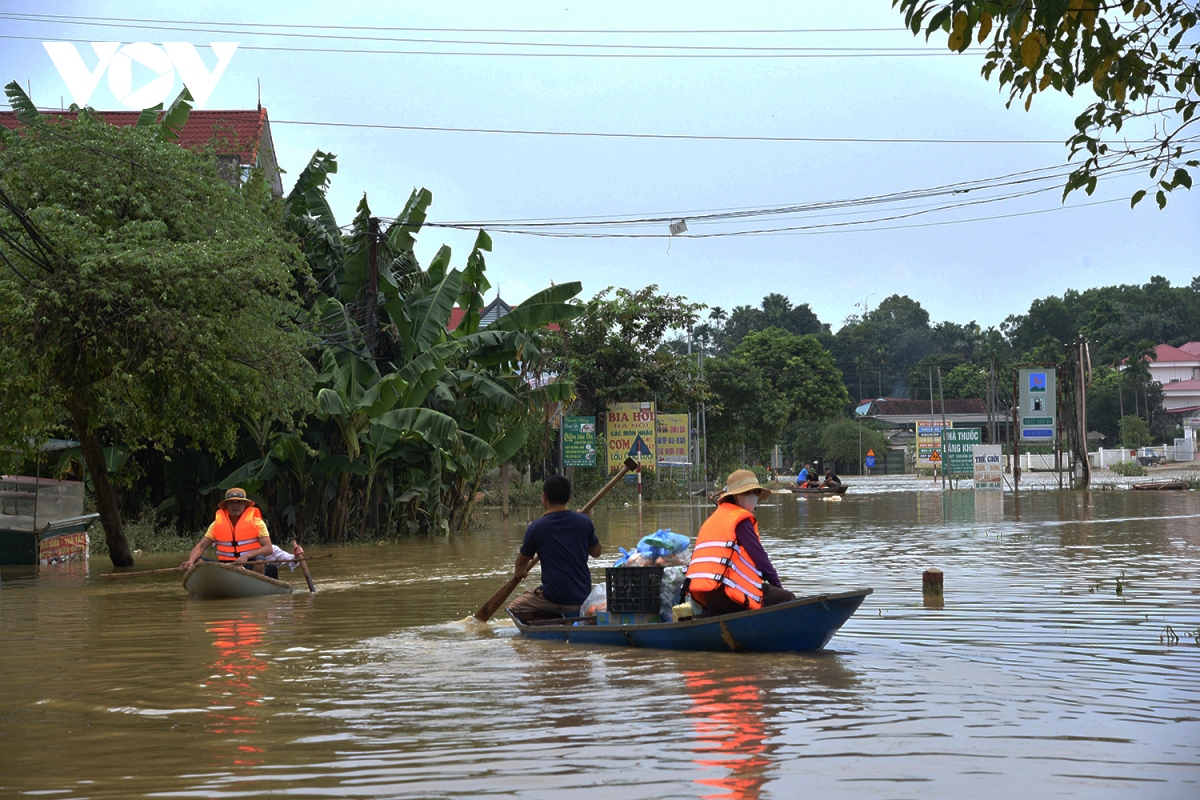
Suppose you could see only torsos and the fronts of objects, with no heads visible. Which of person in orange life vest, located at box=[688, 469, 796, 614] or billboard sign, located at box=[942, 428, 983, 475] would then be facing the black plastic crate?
the billboard sign

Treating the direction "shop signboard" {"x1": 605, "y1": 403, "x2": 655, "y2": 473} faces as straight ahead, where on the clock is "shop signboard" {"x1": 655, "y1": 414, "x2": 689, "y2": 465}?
"shop signboard" {"x1": 655, "y1": 414, "x2": 689, "y2": 465} is roughly at 8 o'clock from "shop signboard" {"x1": 605, "y1": 403, "x2": 655, "y2": 473}.

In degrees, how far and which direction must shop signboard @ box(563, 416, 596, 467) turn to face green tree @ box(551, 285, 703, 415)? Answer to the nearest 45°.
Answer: approximately 180°

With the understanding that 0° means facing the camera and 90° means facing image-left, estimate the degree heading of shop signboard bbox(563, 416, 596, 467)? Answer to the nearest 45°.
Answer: approximately 0°

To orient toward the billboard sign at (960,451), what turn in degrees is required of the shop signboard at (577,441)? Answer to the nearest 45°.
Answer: approximately 135° to its left

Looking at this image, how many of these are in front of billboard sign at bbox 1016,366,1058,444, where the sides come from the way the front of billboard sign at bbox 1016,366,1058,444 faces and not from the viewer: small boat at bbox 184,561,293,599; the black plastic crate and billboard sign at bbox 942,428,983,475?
2

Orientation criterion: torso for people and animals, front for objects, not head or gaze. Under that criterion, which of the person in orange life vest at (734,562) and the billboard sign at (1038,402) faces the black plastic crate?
the billboard sign
